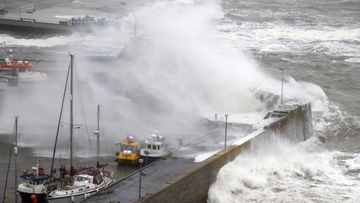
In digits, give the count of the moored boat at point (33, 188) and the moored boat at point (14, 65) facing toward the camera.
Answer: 1

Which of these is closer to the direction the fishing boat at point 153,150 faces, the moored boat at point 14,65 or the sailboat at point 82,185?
the sailboat

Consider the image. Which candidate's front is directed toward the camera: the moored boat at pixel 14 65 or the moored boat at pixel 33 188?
the moored boat at pixel 33 188
